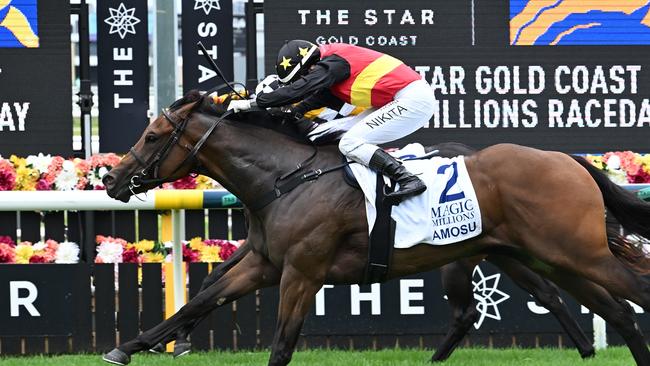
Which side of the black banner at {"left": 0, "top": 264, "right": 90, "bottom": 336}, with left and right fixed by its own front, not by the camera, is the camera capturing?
front

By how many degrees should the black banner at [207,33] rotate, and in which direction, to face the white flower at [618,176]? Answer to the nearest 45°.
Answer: approximately 90° to its left

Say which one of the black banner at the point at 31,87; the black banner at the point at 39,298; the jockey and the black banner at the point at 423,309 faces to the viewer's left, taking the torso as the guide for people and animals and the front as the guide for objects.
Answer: the jockey

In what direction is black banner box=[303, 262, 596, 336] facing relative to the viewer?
toward the camera

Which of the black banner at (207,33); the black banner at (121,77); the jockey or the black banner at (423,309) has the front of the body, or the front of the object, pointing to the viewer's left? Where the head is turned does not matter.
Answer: the jockey

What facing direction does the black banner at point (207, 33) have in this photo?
toward the camera
